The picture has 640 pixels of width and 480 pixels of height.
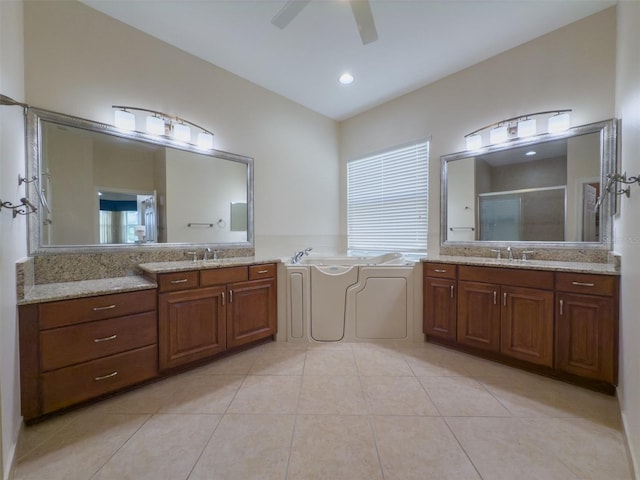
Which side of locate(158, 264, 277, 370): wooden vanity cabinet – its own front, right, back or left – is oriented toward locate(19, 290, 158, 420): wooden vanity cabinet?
right

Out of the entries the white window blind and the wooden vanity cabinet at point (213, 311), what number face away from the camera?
0

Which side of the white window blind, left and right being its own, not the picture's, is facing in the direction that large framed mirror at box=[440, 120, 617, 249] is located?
left

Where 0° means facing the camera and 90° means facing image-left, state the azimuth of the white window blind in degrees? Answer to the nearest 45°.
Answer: approximately 45°

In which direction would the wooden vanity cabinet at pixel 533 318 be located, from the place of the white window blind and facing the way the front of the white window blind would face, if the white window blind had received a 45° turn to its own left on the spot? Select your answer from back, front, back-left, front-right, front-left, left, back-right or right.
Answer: front-left

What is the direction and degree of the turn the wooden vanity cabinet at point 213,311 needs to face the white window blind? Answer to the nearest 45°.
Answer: approximately 45° to its left

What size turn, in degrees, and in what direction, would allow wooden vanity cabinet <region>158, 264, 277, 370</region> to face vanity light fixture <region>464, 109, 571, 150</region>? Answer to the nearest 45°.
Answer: approximately 45° to its left

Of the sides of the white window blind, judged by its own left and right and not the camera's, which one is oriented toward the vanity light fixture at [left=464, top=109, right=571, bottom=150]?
left
